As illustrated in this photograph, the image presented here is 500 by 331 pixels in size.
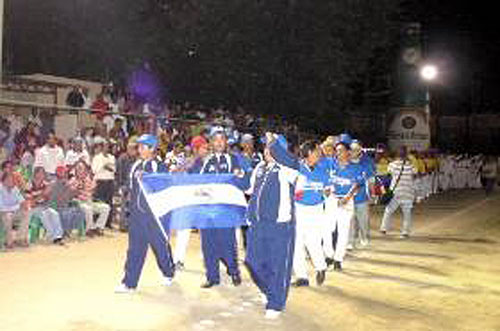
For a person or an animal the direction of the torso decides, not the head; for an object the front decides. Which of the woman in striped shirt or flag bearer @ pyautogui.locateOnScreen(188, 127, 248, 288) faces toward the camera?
the flag bearer

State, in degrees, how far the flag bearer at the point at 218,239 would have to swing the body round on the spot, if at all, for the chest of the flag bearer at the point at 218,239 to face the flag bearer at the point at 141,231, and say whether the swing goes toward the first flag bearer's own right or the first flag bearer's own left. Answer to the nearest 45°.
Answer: approximately 45° to the first flag bearer's own right

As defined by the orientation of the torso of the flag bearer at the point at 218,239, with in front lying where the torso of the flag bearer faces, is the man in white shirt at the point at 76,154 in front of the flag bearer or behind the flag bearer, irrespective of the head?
behind

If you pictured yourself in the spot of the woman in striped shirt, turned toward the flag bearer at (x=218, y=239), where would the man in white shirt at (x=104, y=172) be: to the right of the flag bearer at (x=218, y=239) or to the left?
right

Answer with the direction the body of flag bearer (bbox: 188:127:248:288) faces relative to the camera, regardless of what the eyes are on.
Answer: toward the camera

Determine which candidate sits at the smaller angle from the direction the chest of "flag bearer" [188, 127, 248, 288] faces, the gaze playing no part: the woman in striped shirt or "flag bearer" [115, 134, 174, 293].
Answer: the flag bearer

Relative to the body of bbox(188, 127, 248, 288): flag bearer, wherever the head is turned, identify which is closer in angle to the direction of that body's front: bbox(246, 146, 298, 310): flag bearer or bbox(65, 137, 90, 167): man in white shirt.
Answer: the flag bearer

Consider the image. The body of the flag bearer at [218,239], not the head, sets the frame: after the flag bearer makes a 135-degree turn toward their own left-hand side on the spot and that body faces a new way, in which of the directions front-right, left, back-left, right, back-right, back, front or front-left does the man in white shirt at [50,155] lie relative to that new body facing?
left
